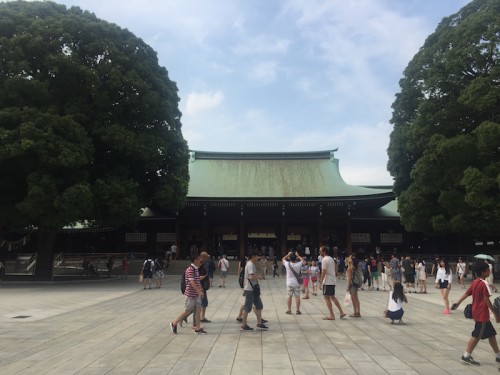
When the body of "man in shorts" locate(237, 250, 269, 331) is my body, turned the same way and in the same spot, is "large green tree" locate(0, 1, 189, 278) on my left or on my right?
on my left

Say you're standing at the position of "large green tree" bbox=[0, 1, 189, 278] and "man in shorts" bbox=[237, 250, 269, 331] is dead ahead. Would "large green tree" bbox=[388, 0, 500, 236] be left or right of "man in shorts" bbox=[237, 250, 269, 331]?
left

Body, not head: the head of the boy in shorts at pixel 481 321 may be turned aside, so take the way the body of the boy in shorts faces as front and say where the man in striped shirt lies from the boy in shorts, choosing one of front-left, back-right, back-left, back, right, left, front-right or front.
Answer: back

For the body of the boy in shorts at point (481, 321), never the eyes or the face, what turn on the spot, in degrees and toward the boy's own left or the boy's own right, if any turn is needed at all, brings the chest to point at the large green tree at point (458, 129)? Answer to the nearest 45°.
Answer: approximately 90° to the boy's own left

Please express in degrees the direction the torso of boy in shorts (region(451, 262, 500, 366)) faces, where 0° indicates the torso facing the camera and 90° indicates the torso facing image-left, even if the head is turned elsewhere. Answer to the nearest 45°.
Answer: approximately 270°

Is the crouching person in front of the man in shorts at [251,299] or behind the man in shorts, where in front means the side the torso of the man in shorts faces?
in front
